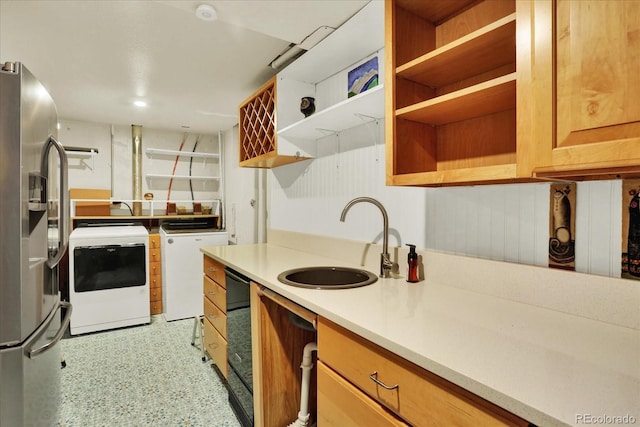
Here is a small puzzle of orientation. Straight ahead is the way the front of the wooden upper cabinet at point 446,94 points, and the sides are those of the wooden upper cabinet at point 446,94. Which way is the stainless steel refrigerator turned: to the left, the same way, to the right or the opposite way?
the opposite way

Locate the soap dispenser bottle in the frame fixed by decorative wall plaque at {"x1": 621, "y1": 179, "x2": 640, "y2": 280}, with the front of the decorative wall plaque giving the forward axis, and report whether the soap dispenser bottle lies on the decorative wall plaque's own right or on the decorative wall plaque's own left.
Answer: on the decorative wall plaque's own right

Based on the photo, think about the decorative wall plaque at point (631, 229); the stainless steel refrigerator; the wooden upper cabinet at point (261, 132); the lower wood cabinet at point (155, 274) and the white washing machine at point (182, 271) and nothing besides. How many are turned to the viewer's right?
1

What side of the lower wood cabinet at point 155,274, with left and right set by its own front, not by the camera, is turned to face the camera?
front

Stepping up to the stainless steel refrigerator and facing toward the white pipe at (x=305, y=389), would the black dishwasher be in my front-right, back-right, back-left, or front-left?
front-left

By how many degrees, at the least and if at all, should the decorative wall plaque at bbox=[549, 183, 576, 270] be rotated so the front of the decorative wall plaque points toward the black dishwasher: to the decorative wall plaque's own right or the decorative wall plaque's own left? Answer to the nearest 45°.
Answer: approximately 90° to the decorative wall plaque's own right

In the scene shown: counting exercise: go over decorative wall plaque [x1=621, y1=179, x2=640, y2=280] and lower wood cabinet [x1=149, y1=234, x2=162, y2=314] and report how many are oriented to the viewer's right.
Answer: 0

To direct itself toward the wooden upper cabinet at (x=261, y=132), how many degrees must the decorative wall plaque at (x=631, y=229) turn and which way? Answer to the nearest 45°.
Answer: approximately 90° to its right

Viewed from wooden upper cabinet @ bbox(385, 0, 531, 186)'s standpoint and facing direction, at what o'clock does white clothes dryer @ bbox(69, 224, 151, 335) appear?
The white clothes dryer is roughly at 2 o'clock from the wooden upper cabinet.

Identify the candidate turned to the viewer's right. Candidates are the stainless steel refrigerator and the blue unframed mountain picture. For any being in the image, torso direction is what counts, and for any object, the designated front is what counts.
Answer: the stainless steel refrigerator

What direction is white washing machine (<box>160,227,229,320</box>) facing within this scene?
toward the camera

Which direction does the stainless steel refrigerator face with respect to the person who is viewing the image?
facing to the right of the viewer

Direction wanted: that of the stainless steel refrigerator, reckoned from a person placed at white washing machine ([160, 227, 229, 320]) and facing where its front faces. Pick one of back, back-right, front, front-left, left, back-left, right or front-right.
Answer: front

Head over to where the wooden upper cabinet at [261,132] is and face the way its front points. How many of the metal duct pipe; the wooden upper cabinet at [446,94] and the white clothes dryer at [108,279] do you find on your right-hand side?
2

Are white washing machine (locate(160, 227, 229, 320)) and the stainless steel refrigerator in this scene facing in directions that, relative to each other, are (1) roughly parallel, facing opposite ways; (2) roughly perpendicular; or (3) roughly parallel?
roughly perpendicular

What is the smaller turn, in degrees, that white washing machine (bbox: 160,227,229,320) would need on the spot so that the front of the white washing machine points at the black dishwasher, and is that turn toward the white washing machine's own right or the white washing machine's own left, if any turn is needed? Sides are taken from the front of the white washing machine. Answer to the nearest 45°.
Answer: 0° — it already faces it

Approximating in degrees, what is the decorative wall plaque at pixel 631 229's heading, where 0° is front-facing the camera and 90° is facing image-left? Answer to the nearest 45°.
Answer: approximately 0°

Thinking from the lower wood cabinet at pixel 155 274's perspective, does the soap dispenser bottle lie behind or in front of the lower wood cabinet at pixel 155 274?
in front
